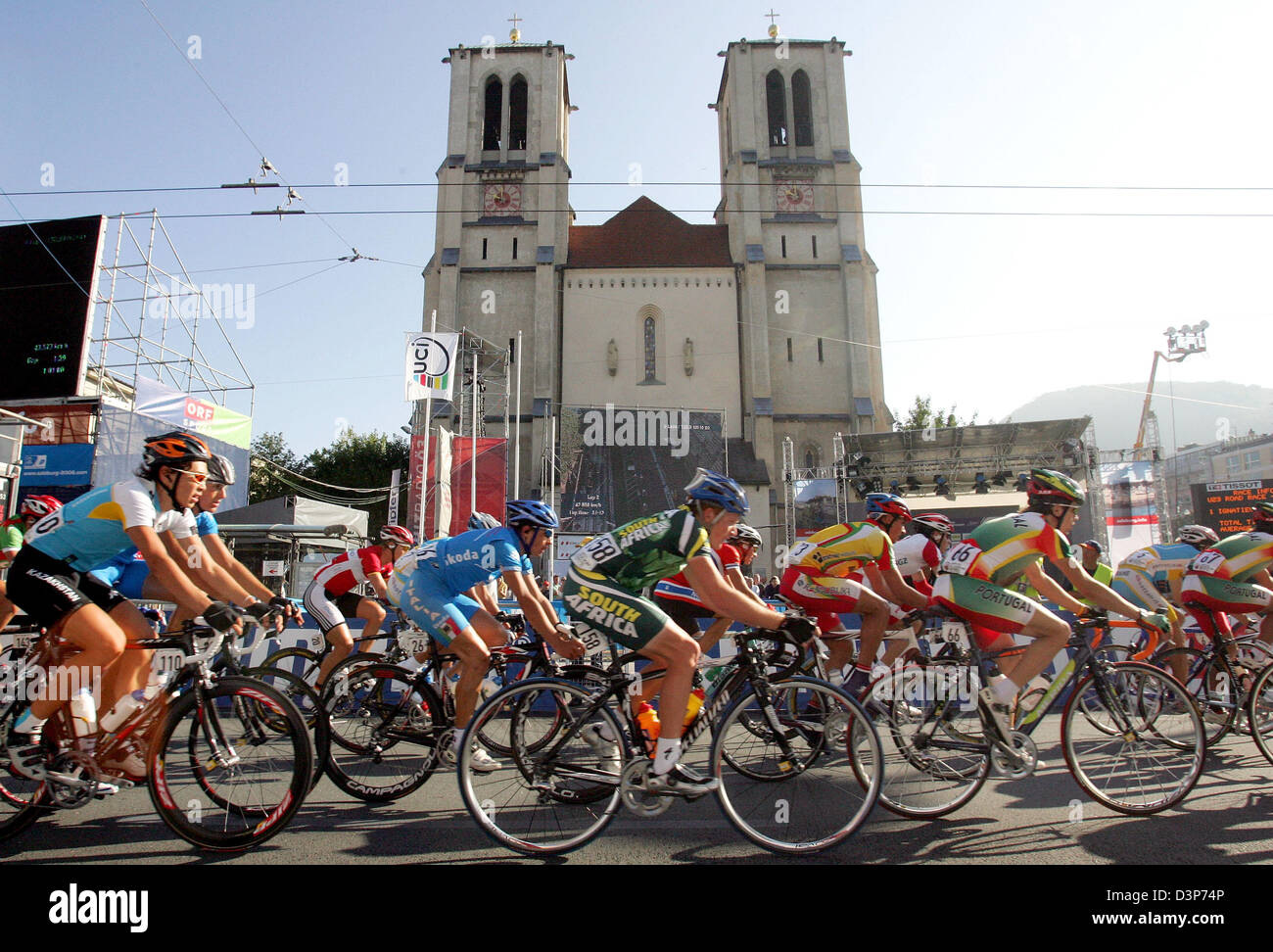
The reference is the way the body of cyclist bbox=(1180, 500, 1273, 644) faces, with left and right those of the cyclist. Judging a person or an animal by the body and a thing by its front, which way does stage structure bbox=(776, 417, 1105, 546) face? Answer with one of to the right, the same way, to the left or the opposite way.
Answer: to the right

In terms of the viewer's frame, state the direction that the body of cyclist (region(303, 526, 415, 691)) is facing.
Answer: to the viewer's right

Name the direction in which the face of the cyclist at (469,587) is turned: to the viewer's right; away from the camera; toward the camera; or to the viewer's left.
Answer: to the viewer's right

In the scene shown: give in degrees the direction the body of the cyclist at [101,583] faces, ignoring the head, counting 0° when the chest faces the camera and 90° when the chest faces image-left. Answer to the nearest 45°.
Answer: approximately 270°

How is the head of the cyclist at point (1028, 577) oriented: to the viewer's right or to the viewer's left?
to the viewer's right

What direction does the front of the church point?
toward the camera

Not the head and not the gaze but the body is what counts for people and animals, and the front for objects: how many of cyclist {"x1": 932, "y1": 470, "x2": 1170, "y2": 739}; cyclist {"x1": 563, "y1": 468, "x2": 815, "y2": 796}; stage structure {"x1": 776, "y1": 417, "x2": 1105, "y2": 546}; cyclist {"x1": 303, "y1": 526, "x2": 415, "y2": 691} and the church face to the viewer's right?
3

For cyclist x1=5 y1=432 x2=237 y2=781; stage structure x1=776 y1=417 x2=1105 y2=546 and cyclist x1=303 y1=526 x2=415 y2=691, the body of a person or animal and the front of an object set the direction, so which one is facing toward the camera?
the stage structure

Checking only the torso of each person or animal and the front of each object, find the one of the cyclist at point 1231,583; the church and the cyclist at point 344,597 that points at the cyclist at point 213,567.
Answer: the church

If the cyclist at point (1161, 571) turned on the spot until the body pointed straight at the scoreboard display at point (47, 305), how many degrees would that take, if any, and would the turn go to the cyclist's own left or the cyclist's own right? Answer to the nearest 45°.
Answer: approximately 180°

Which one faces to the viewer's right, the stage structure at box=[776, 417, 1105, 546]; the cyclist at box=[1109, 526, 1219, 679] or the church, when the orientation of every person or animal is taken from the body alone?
the cyclist

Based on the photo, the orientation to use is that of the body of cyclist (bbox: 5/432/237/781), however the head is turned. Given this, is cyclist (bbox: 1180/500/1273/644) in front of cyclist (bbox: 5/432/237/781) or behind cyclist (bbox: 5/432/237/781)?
in front

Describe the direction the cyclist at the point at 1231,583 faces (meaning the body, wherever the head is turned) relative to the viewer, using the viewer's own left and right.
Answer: facing to the right of the viewer

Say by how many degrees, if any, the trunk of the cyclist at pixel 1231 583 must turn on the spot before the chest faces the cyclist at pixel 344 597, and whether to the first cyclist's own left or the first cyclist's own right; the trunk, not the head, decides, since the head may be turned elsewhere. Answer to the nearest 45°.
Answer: approximately 135° to the first cyclist's own right

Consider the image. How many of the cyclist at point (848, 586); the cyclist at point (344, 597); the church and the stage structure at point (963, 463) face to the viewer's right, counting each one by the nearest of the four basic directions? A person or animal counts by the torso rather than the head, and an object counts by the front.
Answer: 2

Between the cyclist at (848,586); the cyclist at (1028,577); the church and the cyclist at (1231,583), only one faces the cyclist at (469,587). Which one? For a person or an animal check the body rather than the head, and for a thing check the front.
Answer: the church

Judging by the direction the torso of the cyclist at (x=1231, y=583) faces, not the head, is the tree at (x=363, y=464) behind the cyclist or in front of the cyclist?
behind

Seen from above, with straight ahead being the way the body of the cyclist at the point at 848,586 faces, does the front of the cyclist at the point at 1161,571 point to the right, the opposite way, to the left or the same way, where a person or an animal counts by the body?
the same way

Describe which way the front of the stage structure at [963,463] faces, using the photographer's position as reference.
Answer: facing the viewer

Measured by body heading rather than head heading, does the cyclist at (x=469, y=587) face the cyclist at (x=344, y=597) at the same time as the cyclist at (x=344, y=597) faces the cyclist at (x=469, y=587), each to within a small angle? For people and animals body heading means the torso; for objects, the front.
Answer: no

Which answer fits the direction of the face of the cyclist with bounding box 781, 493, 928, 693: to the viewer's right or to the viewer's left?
to the viewer's right
